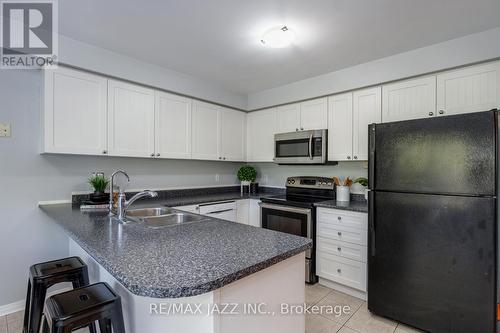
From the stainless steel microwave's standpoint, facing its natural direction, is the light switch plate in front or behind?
in front

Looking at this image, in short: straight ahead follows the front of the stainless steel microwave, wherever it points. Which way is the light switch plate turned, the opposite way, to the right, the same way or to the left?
to the left

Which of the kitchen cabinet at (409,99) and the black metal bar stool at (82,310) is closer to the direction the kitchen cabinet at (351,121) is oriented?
the black metal bar stool

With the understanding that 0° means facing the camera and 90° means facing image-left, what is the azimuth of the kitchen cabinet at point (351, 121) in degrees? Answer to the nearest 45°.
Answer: approximately 45°

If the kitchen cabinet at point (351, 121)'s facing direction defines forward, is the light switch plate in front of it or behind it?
in front

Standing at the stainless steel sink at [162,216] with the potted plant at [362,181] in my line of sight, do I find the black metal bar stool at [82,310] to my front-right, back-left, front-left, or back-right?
back-right

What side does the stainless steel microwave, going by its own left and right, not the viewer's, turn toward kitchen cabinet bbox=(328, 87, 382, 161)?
left

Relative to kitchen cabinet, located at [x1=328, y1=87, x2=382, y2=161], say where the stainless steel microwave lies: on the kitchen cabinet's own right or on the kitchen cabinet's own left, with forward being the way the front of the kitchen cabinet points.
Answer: on the kitchen cabinet's own right

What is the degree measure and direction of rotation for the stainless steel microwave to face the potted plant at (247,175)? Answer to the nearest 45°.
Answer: approximately 90° to its right
